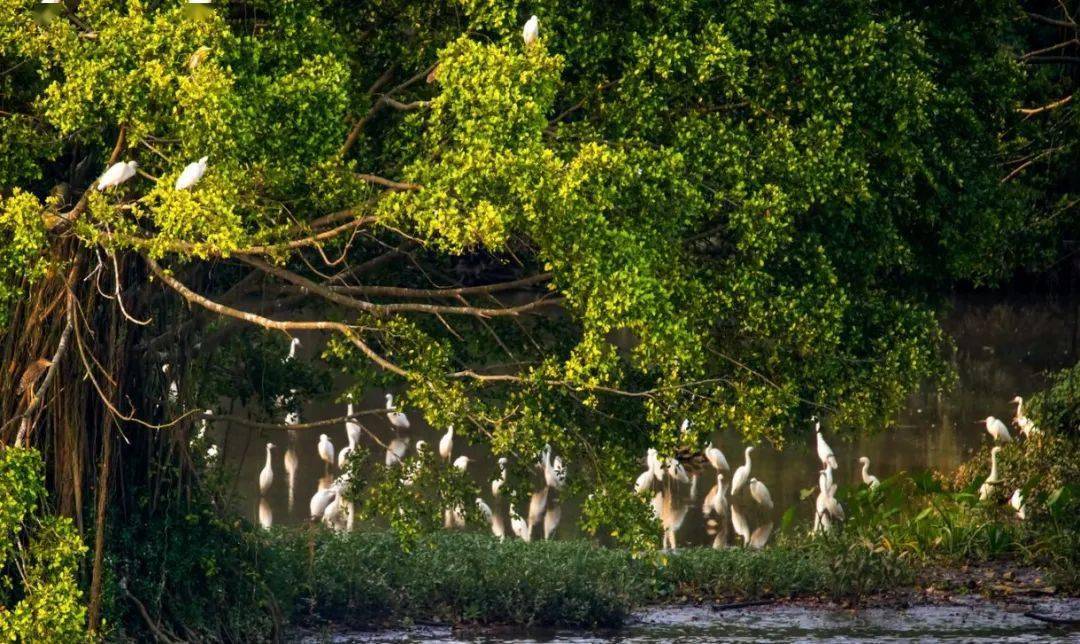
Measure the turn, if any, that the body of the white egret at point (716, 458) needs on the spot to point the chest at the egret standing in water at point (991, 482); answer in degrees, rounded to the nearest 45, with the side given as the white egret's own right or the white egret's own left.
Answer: approximately 135° to the white egret's own left

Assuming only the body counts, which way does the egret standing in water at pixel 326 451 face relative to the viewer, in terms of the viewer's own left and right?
facing to the left of the viewer

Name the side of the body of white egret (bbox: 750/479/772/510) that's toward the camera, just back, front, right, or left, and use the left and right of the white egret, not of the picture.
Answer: left

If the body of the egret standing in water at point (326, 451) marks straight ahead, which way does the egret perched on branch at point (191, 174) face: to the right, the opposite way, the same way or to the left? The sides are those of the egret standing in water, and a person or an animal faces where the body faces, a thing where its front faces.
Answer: the opposite way

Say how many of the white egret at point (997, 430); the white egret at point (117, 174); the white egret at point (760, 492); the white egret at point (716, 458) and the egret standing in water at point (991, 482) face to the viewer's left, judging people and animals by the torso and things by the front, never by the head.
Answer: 3

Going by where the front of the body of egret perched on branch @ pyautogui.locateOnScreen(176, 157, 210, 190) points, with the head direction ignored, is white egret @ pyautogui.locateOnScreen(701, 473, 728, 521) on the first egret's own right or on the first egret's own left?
on the first egret's own left

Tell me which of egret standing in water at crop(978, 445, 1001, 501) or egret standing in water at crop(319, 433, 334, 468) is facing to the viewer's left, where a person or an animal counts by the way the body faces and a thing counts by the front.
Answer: egret standing in water at crop(319, 433, 334, 468)

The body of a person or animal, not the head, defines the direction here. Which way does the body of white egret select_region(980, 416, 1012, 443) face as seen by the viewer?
to the viewer's left

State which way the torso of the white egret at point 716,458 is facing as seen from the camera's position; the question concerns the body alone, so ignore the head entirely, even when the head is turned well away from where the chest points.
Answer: to the viewer's left

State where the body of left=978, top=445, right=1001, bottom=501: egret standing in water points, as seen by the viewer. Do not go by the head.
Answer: to the viewer's right
